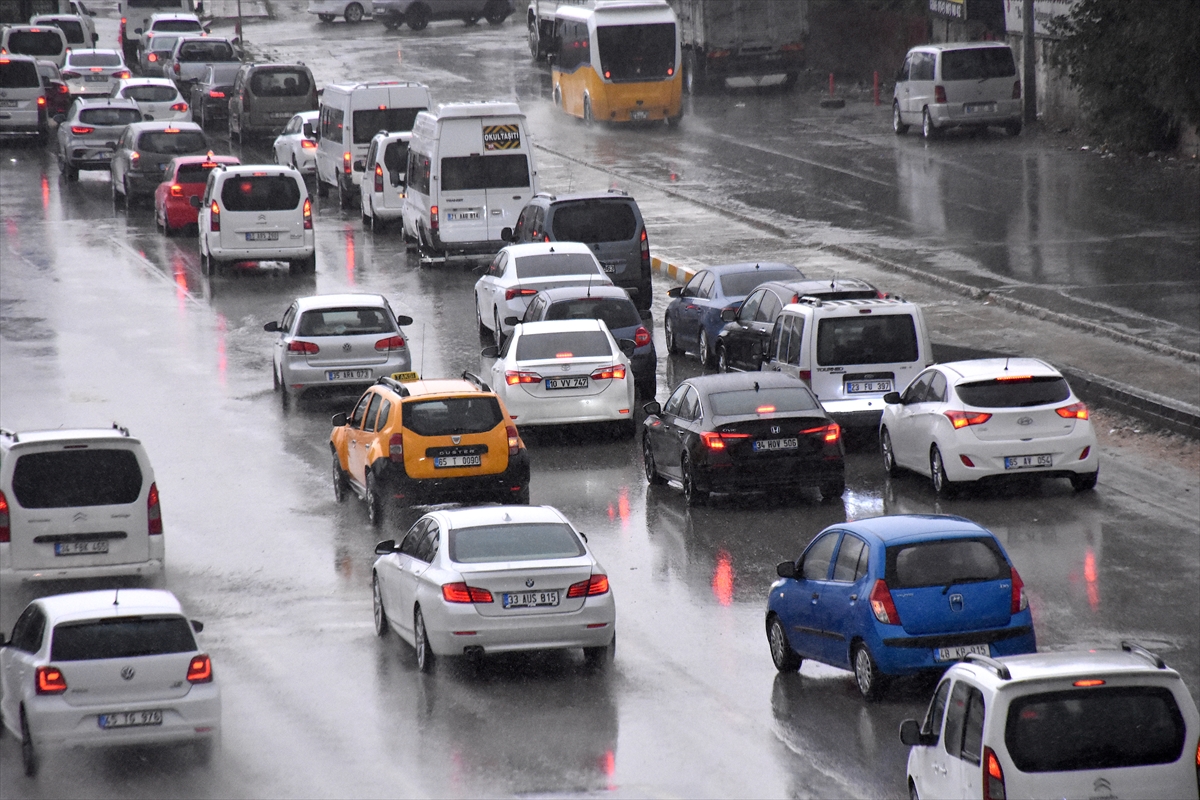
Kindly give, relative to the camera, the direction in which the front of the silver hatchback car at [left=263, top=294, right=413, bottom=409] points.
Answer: facing away from the viewer

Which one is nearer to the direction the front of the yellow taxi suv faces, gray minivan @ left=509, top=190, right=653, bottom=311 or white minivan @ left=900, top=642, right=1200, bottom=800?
the gray minivan

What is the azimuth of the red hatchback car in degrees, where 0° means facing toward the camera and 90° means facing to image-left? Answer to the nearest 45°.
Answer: approximately 180°

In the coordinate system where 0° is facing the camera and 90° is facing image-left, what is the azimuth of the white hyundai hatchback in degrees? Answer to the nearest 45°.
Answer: approximately 135°

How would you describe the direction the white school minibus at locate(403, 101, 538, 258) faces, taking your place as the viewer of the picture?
facing away from the viewer

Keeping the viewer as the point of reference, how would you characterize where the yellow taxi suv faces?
facing away from the viewer and to the left of the viewer

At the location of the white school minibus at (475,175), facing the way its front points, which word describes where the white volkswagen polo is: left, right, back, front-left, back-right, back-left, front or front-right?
back

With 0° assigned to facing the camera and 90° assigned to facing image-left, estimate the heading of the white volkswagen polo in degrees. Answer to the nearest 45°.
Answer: approximately 180°
